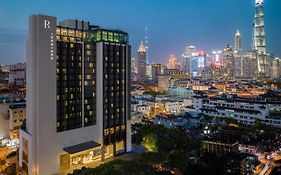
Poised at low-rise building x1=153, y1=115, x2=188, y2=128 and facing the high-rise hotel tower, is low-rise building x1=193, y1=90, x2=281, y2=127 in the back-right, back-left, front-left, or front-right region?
back-left

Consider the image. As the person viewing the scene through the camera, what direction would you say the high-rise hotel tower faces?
facing the viewer and to the right of the viewer

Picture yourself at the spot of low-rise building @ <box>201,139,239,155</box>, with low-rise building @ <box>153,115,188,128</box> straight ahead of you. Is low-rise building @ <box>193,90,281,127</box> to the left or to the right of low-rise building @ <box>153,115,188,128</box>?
right

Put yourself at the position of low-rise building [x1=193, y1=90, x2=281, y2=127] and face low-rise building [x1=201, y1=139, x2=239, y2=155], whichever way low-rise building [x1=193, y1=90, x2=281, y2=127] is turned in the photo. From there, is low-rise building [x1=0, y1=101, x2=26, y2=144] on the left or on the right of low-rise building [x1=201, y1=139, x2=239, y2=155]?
right

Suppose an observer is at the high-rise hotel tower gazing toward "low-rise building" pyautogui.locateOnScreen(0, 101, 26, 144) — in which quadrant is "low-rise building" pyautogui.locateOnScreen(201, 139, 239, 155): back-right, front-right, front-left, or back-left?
back-right

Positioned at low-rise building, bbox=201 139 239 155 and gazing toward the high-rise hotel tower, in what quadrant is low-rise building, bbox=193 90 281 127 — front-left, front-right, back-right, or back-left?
back-right

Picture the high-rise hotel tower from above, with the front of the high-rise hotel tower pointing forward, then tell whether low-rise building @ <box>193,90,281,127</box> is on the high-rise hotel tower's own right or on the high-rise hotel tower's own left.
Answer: on the high-rise hotel tower's own left

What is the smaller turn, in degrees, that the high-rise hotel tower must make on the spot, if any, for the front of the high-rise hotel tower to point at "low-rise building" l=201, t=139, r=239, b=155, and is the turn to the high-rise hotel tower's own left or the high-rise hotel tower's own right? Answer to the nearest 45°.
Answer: approximately 45° to the high-rise hotel tower's own left
